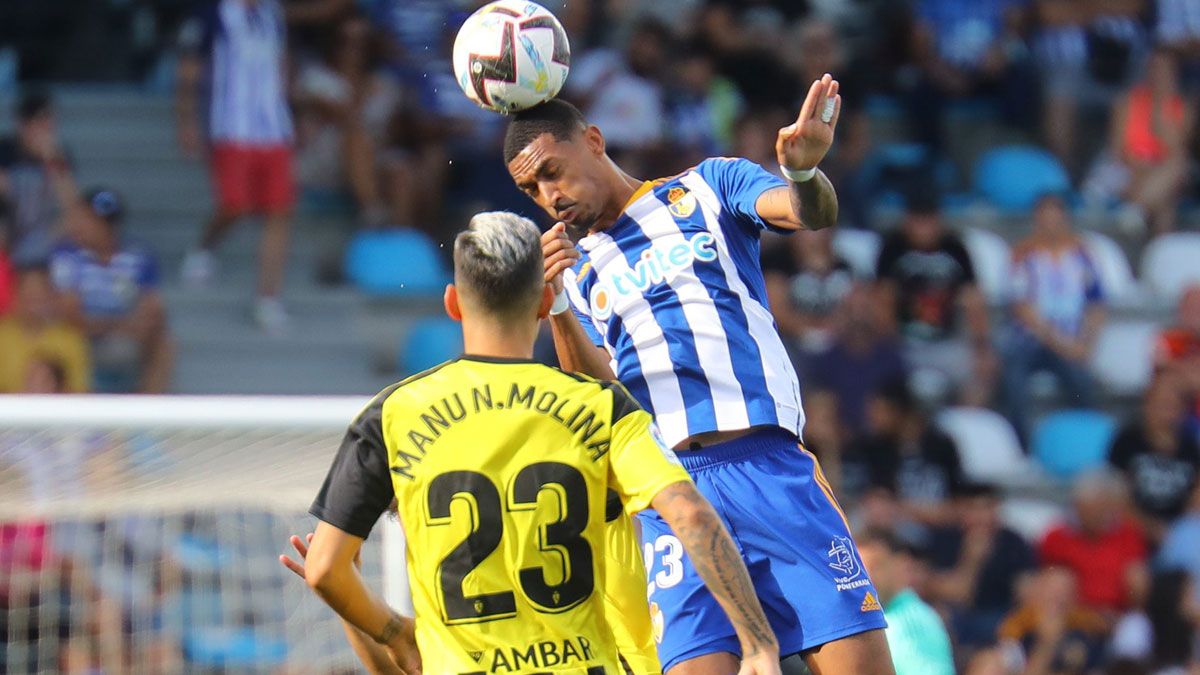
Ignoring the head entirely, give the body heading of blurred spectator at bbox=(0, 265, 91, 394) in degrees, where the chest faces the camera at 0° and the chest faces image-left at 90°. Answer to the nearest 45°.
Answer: approximately 0°

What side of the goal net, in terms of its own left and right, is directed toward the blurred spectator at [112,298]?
back

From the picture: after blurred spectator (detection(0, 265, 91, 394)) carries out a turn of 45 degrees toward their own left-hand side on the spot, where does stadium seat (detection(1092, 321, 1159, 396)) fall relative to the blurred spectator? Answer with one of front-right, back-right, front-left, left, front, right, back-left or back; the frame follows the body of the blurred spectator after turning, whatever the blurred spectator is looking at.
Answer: front-left

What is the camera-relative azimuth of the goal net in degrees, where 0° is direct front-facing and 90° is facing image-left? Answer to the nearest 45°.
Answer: approximately 0°

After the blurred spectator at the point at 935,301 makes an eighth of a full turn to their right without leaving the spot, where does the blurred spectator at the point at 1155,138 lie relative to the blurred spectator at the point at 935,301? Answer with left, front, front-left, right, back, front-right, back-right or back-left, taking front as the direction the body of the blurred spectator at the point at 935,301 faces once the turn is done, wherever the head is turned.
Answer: back

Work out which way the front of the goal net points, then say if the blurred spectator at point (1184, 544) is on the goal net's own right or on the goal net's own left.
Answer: on the goal net's own left

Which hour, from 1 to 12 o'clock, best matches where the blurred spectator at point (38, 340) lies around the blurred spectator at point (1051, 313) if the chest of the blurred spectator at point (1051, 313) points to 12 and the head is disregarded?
the blurred spectator at point (38, 340) is roughly at 2 o'clock from the blurred spectator at point (1051, 313).

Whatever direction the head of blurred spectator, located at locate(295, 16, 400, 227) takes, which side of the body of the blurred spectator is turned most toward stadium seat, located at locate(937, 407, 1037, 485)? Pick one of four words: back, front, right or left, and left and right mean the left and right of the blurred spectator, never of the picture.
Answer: left
